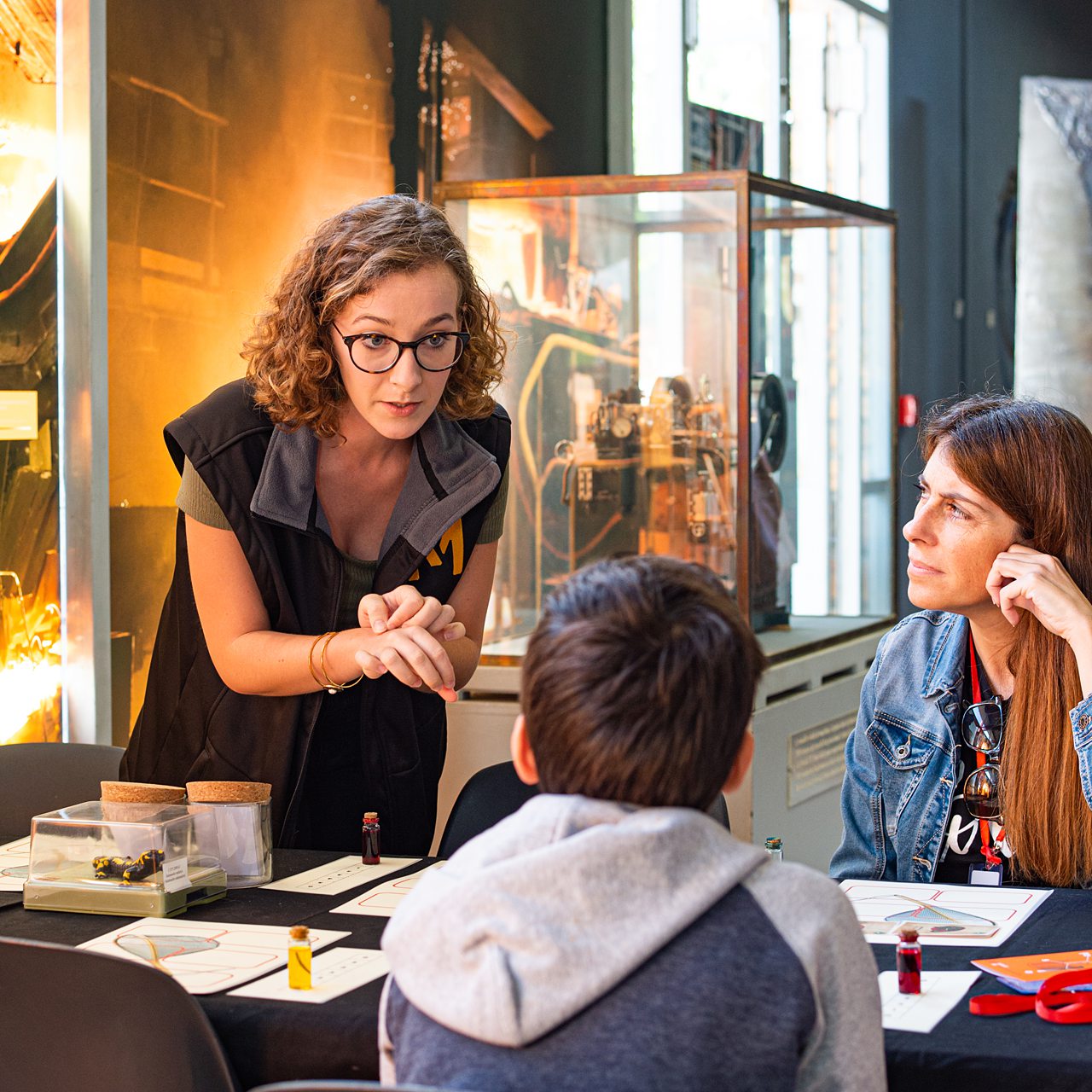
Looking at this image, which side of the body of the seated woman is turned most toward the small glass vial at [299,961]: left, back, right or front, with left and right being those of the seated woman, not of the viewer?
front

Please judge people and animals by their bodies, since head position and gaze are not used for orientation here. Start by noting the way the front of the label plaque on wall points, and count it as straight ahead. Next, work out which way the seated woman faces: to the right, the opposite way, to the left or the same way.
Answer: to the right

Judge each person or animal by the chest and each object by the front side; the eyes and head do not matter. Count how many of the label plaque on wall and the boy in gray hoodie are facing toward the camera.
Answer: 1

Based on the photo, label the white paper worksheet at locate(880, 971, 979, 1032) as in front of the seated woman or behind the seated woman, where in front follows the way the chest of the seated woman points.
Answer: in front

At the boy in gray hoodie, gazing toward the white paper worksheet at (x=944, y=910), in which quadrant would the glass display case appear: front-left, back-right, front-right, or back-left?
front-left

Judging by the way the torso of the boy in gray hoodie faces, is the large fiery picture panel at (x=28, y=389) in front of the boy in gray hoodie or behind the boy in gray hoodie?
in front

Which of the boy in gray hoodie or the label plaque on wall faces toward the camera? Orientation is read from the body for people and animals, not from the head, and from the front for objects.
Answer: the label plaque on wall

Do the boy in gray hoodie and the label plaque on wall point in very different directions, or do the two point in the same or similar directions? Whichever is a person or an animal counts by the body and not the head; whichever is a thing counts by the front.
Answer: very different directions

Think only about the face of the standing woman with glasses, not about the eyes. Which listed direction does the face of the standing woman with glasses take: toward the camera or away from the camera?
toward the camera

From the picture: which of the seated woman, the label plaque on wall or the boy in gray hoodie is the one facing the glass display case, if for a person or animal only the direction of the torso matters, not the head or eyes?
the boy in gray hoodie

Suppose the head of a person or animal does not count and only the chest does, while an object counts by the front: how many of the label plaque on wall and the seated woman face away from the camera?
0

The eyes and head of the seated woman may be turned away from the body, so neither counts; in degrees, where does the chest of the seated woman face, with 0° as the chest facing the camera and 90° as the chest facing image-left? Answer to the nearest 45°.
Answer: approximately 45°

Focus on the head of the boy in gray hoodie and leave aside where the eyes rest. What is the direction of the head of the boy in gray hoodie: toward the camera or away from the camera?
away from the camera

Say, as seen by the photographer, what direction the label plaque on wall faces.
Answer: facing the viewer

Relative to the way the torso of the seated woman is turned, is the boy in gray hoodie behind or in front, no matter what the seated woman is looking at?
in front

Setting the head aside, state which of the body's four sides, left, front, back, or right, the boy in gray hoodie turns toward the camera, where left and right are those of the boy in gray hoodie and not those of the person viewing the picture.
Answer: back
